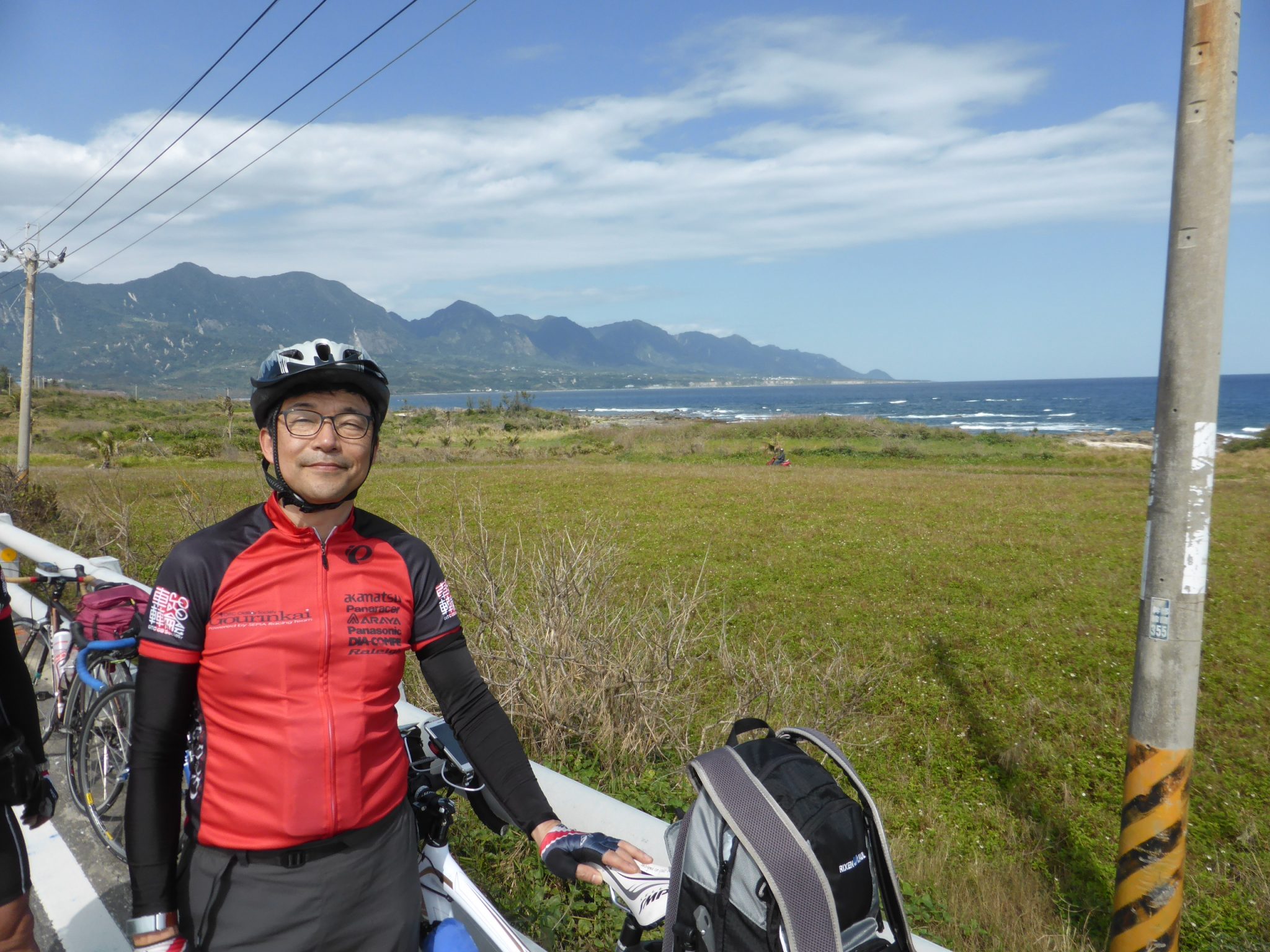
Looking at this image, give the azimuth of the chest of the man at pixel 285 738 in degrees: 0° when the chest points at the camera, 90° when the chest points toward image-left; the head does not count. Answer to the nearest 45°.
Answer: approximately 0°

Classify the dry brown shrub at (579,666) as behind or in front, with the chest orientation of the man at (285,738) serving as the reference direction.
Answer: behind
